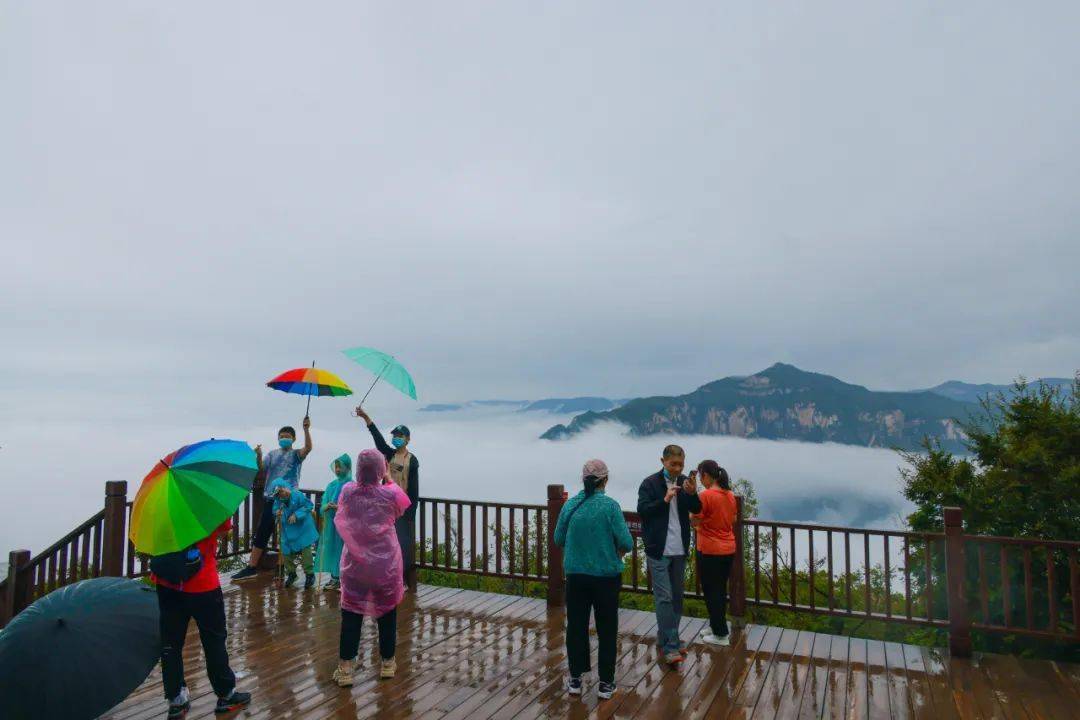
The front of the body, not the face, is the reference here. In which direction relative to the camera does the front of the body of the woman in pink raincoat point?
away from the camera

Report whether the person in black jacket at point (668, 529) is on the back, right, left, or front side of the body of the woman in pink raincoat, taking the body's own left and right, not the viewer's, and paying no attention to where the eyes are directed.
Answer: right

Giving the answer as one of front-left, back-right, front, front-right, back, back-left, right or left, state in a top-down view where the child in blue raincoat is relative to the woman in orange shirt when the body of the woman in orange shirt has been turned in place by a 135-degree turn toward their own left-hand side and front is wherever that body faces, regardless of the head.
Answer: right

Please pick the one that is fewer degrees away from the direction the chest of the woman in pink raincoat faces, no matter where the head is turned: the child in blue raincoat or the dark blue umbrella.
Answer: the child in blue raincoat

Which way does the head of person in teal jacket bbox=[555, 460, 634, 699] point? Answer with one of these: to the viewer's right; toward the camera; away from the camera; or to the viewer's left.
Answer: away from the camera

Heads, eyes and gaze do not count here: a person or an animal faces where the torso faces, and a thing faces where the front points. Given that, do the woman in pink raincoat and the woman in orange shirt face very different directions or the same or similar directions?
same or similar directions

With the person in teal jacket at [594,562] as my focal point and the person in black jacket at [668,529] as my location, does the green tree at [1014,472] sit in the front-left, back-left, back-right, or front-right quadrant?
back-left

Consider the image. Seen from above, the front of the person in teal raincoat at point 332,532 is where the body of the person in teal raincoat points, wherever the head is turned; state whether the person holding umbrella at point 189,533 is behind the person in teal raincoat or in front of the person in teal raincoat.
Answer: in front

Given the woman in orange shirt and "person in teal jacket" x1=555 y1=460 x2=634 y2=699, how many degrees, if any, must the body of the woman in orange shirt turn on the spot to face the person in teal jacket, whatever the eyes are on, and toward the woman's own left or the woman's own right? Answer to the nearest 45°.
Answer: approximately 90° to the woman's own left

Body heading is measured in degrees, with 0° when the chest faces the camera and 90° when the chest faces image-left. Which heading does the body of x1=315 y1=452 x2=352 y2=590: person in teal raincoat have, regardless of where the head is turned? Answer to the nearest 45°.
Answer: approximately 45°

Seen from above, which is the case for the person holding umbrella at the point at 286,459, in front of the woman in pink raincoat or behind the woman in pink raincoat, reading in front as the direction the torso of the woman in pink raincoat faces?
in front

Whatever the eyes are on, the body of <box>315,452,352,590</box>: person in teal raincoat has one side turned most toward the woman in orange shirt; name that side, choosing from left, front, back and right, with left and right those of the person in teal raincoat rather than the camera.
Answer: left

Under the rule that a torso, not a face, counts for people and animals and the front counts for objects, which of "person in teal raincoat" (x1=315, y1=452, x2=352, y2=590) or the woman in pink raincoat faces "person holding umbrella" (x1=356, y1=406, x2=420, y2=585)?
the woman in pink raincoat

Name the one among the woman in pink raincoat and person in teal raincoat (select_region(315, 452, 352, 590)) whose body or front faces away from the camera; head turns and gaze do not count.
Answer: the woman in pink raincoat

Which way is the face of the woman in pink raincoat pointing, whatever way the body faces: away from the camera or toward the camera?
away from the camera

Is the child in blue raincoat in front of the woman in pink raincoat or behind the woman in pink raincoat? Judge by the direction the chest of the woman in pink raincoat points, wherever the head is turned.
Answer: in front
